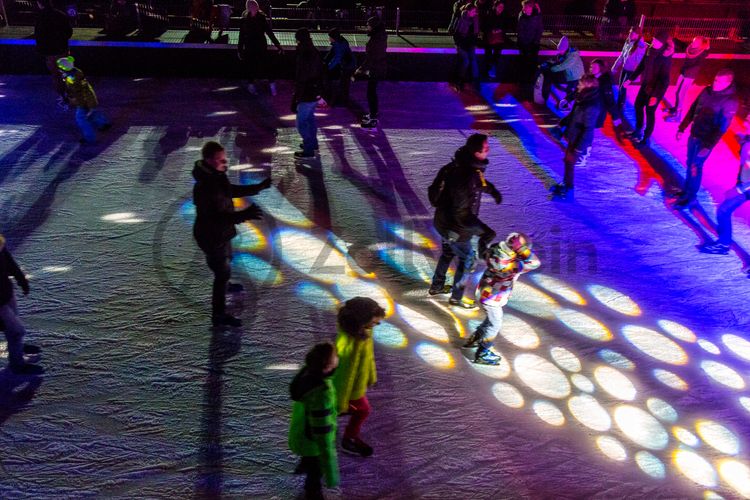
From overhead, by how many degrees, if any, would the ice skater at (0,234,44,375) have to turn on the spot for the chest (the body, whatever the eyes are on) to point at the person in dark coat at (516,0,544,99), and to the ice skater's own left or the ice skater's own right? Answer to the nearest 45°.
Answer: approximately 45° to the ice skater's own left

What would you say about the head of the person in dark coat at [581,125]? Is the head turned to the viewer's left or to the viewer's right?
to the viewer's left

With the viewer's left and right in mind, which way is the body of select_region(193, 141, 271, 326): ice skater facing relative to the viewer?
facing to the right of the viewer

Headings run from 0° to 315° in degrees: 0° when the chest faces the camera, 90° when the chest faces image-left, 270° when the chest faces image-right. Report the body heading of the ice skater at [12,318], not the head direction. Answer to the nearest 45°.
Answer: approximately 270°
